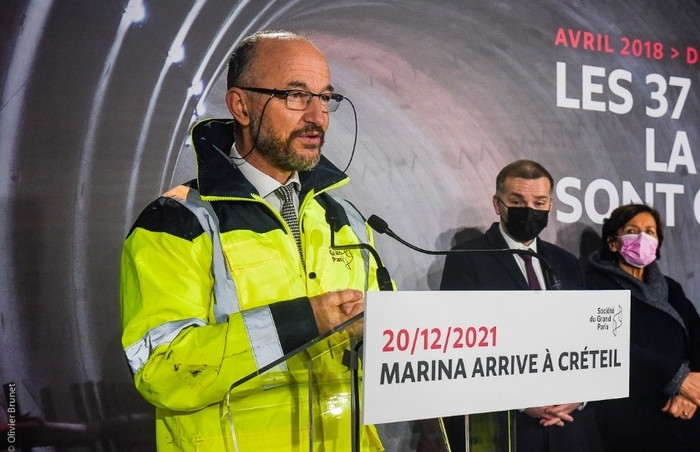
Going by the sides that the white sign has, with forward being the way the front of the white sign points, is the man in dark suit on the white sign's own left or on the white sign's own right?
on the white sign's own left

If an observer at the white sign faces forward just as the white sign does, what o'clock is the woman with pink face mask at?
The woman with pink face mask is roughly at 8 o'clock from the white sign.

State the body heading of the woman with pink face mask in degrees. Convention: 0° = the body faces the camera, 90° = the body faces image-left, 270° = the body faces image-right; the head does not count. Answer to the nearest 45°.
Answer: approximately 315°

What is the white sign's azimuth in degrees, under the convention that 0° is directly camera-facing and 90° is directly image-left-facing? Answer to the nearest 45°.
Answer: approximately 315°

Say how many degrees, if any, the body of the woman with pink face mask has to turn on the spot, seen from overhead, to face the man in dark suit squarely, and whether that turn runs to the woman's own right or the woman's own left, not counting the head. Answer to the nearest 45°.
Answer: approximately 90° to the woman's own right
